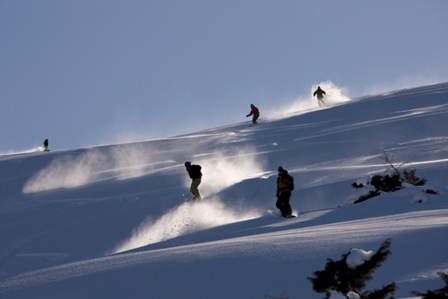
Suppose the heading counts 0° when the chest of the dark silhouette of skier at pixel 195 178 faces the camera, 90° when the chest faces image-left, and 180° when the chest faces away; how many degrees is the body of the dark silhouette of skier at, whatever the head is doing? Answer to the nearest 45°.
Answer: approximately 90°

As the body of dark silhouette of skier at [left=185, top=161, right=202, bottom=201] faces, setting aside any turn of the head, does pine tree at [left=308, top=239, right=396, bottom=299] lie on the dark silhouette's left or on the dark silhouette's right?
on the dark silhouette's left

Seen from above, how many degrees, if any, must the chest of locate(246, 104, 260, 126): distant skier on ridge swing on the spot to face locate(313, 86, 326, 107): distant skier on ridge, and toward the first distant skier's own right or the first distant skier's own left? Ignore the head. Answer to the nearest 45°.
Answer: approximately 135° to the first distant skier's own right

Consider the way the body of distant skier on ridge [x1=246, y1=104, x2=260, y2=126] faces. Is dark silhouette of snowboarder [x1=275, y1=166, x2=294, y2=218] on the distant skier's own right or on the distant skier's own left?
on the distant skier's own left

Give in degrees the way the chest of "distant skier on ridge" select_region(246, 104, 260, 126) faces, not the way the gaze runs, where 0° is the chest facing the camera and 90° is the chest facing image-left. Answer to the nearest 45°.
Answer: approximately 90°

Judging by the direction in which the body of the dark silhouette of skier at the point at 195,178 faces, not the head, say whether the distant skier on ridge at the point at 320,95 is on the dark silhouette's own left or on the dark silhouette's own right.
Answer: on the dark silhouette's own right

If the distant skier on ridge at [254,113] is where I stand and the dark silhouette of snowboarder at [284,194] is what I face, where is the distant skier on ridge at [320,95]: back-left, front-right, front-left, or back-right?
back-left

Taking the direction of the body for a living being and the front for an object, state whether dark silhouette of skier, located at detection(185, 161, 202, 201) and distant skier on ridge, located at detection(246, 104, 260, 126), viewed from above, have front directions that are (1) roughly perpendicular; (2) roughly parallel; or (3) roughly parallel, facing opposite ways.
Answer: roughly parallel

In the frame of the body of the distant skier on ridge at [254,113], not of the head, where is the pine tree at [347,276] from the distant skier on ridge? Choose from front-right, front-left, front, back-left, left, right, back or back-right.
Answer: left

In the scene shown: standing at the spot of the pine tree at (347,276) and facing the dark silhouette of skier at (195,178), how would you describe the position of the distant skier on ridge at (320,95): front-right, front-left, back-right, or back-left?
front-right
